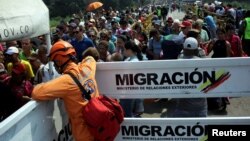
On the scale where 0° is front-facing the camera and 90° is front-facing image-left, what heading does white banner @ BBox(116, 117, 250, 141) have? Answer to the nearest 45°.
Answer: approximately 0°

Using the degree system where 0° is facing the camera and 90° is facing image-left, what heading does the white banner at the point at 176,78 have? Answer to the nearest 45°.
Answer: approximately 0°

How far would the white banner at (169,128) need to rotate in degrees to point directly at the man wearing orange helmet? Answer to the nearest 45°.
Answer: approximately 45° to its right

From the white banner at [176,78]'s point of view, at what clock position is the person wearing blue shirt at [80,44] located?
The person wearing blue shirt is roughly at 5 o'clock from the white banner.

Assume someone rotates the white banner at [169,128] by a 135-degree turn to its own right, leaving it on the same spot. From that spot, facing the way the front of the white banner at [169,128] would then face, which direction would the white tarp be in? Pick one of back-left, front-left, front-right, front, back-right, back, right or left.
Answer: front-left

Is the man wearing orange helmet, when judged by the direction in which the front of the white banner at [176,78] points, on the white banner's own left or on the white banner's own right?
on the white banner's own right

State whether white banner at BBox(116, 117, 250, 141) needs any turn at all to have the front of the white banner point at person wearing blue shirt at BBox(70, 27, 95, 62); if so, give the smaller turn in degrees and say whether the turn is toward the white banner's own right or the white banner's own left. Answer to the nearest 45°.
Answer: approximately 135° to the white banner's own right

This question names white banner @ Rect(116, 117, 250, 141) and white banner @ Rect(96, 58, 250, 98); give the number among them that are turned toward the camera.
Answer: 2
